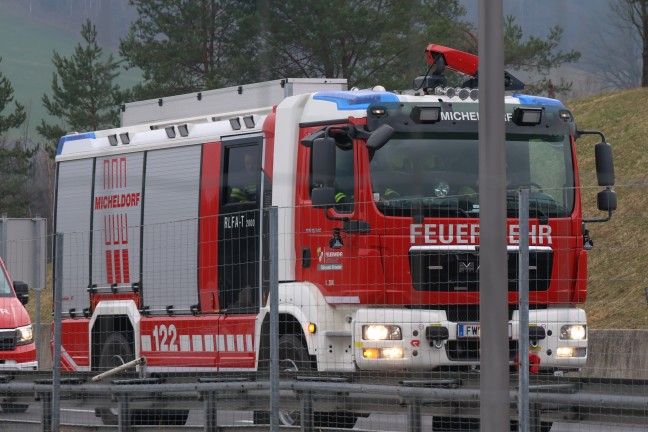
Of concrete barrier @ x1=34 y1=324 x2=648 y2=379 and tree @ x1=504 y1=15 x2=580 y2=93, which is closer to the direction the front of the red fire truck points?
the concrete barrier

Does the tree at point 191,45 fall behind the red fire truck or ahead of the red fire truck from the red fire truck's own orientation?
behind

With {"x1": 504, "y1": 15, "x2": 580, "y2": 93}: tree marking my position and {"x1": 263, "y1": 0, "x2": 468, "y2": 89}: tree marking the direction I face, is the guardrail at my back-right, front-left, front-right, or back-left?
front-left

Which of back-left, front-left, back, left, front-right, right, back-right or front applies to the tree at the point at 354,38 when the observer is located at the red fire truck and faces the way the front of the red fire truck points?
back-left

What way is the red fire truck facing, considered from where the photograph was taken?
facing the viewer and to the right of the viewer

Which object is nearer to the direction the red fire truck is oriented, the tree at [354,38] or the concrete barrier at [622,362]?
the concrete barrier

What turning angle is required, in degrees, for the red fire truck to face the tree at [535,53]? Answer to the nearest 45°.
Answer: approximately 135° to its left

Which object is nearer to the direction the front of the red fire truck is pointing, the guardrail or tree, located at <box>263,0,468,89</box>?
the guardrail
